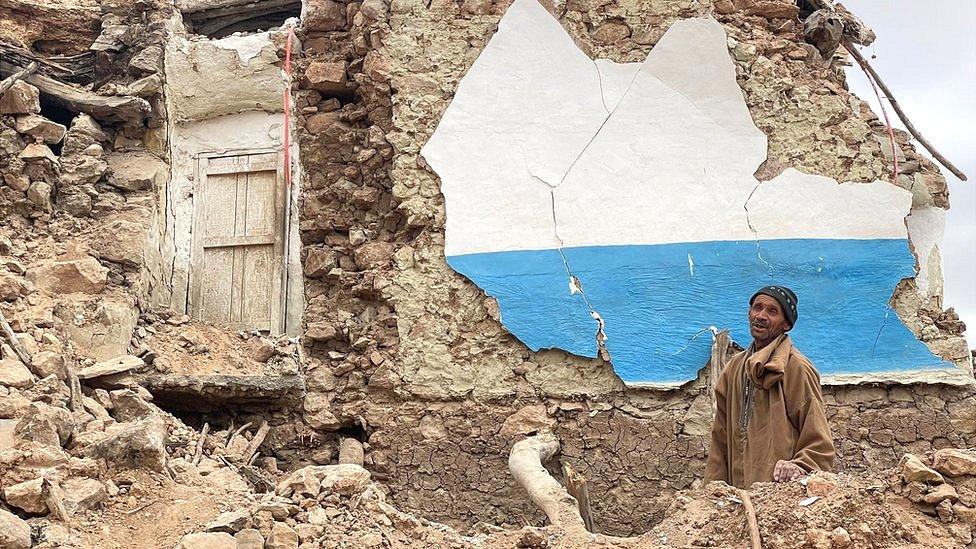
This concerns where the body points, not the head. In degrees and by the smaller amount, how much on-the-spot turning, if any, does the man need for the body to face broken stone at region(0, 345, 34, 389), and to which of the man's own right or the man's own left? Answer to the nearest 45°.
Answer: approximately 45° to the man's own right

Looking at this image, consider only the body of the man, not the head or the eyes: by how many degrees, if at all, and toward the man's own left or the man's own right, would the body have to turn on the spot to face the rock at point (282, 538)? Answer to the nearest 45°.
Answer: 0° — they already face it

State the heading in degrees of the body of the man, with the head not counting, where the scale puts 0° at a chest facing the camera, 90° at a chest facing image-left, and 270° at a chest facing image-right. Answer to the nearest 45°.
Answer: approximately 45°

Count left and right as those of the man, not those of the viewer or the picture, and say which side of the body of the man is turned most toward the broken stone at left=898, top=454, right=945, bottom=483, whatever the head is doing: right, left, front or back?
left

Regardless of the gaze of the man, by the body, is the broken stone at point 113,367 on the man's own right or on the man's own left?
on the man's own right

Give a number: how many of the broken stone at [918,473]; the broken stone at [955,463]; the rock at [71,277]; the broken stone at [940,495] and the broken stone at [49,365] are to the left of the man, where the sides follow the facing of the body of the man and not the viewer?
3

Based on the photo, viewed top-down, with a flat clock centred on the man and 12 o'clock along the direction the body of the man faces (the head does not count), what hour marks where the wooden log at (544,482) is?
The wooden log is roughly at 2 o'clock from the man.

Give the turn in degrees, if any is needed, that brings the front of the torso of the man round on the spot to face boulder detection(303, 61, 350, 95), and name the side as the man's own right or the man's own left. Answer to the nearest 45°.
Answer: approximately 90° to the man's own right

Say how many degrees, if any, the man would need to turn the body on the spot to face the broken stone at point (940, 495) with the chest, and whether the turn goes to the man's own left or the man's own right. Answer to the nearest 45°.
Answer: approximately 90° to the man's own left
